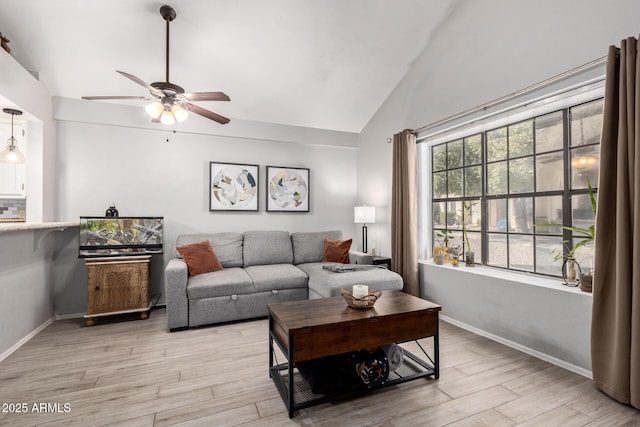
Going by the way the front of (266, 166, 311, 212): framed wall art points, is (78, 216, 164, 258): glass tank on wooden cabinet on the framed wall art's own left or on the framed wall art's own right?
on the framed wall art's own right

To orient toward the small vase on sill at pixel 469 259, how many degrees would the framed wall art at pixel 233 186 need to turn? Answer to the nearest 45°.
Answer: approximately 45° to its left

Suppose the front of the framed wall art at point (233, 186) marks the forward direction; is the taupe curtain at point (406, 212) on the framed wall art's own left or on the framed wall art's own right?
on the framed wall art's own left

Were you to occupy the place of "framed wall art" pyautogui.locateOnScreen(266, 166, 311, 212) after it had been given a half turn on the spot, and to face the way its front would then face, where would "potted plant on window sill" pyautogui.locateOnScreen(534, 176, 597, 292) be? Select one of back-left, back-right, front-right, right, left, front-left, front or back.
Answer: back-right

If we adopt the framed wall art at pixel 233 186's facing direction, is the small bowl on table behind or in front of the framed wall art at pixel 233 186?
in front

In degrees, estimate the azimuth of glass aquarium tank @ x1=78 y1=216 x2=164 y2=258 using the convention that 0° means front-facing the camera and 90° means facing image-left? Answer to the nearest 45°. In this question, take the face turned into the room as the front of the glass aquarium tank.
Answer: approximately 0°
